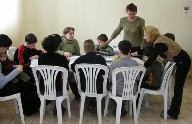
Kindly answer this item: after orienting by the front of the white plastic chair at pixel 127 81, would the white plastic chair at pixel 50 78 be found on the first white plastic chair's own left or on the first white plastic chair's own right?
on the first white plastic chair's own left

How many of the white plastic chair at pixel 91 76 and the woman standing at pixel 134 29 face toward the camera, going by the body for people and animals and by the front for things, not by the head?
1

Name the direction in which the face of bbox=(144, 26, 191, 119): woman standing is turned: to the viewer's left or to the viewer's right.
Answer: to the viewer's left

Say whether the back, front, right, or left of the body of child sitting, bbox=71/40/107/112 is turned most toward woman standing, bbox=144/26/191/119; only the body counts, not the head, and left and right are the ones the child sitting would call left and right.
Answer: right

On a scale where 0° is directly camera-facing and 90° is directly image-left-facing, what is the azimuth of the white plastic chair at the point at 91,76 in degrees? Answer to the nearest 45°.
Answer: approximately 180°

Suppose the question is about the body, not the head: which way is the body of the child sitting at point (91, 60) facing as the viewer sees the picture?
away from the camera

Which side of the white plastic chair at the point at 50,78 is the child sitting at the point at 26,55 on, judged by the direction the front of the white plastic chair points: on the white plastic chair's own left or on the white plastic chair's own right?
on the white plastic chair's own left

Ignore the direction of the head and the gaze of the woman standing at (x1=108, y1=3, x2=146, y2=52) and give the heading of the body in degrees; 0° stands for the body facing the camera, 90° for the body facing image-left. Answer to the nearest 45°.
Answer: approximately 0°

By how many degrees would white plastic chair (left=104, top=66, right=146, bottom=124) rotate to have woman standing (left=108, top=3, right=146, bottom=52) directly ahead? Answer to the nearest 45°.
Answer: approximately 45° to its right

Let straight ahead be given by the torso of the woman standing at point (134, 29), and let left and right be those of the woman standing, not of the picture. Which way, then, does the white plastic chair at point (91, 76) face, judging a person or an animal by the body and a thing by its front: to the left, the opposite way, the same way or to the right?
the opposite way

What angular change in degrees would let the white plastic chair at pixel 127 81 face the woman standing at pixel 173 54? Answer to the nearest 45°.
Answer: approximately 90° to its right
